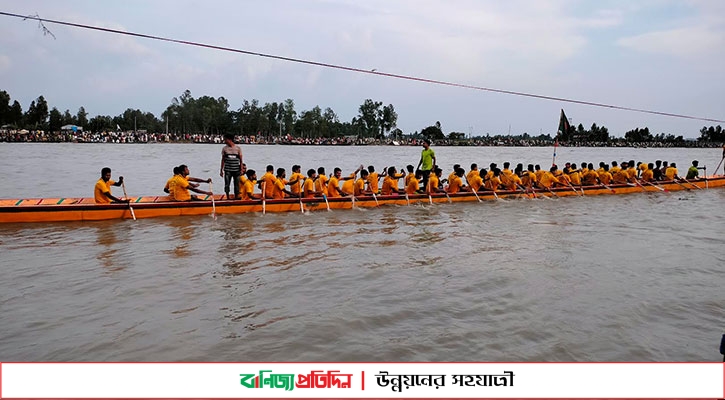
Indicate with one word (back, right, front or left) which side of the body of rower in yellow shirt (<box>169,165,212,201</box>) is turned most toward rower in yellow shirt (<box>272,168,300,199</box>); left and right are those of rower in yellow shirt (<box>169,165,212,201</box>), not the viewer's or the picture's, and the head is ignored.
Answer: front

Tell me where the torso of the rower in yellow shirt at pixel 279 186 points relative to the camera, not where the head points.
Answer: to the viewer's right

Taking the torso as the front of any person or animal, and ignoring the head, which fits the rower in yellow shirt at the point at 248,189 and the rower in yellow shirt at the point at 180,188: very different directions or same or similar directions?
same or similar directions

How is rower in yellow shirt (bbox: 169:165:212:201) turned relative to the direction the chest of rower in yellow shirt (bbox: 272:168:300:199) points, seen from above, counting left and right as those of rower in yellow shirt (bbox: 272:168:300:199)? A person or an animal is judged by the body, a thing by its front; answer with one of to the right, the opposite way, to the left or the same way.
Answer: the same way

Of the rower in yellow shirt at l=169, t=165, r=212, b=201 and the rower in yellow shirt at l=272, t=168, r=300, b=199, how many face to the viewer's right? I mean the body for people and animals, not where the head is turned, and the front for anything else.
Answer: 2

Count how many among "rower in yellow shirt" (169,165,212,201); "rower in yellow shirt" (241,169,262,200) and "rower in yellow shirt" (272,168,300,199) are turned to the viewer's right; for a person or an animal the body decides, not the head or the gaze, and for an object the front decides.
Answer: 3

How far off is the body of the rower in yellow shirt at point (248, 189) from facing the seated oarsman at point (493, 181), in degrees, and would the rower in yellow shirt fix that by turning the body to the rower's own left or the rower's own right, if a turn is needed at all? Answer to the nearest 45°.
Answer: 0° — they already face them

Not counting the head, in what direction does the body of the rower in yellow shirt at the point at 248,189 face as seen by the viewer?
to the viewer's right

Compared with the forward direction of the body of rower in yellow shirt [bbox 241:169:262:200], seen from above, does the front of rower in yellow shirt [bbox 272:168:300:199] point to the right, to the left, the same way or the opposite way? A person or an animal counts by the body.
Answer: the same way

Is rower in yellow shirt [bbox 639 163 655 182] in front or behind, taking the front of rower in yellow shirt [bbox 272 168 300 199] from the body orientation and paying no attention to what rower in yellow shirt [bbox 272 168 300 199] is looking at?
in front

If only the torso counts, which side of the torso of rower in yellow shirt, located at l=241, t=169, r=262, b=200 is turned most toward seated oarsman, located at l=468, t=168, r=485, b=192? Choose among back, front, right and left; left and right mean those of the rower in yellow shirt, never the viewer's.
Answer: front

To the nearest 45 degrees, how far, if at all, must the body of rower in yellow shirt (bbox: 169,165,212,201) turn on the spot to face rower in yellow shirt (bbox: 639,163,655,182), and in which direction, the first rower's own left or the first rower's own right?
0° — they already face them
